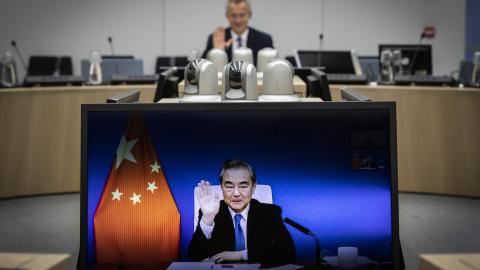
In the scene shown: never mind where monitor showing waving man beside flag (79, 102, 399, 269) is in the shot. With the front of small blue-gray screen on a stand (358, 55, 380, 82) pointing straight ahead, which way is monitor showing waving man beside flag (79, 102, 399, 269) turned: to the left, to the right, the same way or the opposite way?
the opposite way

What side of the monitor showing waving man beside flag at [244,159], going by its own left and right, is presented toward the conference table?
back

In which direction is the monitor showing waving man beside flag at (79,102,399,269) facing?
toward the camera

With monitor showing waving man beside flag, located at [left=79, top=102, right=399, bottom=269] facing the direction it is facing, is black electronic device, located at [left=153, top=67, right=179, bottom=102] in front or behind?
behind

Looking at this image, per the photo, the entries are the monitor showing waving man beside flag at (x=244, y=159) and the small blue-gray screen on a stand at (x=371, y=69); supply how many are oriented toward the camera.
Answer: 1

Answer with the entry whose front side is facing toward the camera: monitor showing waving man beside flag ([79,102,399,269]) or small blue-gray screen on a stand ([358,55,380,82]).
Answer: the monitor showing waving man beside flag

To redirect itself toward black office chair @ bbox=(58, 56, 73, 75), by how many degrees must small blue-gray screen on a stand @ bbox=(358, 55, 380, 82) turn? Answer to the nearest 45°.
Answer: approximately 90° to its left

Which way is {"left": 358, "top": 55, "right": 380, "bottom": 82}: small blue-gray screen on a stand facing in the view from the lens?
facing away from the viewer

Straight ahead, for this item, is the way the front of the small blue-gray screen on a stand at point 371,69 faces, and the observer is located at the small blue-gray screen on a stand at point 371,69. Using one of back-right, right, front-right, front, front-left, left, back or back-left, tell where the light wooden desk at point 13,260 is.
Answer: back
